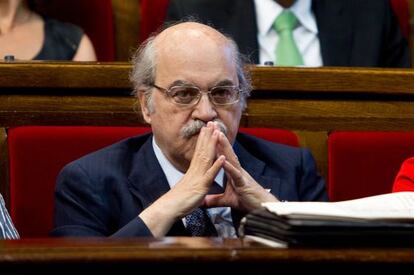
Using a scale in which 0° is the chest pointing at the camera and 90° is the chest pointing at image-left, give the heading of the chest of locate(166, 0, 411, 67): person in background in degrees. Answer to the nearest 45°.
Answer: approximately 0°

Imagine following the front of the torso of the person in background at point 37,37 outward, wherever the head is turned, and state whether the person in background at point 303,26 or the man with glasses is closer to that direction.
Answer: the man with glasses

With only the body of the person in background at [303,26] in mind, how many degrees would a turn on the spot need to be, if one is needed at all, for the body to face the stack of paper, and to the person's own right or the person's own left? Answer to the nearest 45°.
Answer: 0° — they already face it

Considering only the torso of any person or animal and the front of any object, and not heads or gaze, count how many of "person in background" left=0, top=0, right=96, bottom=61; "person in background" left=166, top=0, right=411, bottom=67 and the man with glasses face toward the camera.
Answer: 3

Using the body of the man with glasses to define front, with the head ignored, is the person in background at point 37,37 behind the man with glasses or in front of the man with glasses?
behind

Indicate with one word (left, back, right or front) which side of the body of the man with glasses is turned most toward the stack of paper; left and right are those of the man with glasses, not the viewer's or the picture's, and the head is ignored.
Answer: front

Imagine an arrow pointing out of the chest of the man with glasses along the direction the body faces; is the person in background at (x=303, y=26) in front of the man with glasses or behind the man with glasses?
behind

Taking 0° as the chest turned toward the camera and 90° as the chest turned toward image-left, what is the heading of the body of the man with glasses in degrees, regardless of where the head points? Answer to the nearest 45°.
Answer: approximately 0°

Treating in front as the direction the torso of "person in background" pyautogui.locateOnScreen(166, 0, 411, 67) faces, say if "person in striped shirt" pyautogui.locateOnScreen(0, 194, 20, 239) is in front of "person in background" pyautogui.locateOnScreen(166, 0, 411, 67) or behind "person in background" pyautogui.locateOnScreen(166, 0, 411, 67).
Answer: in front

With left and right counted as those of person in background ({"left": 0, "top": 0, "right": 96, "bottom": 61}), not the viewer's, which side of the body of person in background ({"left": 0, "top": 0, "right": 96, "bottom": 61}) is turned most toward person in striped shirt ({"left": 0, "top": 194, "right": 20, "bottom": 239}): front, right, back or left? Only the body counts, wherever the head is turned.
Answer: front

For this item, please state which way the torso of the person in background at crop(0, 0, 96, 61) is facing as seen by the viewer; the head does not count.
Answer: toward the camera
